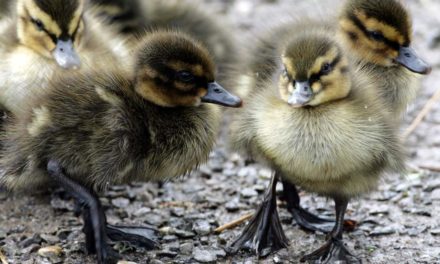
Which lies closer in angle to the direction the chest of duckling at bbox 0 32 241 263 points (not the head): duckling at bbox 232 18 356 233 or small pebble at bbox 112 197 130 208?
the duckling

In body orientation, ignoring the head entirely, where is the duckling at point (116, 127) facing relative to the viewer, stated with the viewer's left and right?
facing to the right of the viewer

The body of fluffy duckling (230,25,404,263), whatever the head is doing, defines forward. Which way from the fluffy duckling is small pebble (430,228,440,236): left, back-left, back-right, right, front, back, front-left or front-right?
back-left

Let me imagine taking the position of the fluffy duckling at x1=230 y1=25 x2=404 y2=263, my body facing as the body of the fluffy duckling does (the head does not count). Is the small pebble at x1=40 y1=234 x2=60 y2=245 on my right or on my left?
on my right

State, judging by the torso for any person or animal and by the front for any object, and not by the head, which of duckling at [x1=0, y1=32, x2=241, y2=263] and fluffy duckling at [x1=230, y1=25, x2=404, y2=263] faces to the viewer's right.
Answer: the duckling

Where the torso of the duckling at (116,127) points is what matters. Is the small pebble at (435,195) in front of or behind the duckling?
in front

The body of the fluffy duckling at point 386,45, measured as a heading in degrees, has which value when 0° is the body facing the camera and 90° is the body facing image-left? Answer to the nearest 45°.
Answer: approximately 315°

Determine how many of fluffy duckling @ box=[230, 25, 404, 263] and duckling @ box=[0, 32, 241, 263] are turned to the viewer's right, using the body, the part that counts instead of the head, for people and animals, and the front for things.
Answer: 1

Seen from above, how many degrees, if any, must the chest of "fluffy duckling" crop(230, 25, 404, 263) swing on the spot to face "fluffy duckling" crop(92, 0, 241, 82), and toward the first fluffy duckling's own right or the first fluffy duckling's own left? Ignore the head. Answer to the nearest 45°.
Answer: approximately 135° to the first fluffy duckling's own right

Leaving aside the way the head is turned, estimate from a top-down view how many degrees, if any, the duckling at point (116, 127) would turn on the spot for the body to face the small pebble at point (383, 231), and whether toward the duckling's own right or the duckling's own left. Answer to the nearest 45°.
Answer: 0° — it already faces it

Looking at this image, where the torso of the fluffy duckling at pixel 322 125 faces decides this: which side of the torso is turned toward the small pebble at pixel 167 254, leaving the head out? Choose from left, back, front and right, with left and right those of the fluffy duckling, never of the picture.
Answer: right

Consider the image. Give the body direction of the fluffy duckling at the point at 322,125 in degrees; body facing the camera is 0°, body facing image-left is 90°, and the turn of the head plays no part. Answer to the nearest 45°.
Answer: approximately 0°

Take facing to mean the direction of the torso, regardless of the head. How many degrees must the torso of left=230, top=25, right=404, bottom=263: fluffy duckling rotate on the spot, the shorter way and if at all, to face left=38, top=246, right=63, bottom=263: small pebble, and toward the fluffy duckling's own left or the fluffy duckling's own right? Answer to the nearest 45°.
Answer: approximately 90° to the fluffy duckling's own right
